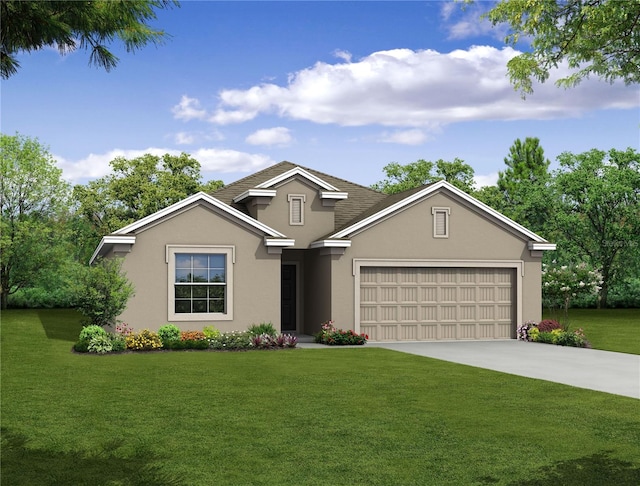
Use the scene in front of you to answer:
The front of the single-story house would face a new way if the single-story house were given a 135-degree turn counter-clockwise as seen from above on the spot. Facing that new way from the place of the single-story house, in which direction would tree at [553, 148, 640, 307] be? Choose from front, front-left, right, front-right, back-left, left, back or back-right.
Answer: front

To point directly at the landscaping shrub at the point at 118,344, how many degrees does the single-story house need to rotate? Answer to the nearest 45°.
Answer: approximately 45° to its right

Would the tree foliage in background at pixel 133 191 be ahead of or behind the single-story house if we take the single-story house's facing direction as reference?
behind

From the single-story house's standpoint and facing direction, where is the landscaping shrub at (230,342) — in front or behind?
in front

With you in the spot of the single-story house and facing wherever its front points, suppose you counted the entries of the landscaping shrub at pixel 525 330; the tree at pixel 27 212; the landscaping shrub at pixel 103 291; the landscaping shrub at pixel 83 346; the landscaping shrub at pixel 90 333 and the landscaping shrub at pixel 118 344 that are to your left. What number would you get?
1

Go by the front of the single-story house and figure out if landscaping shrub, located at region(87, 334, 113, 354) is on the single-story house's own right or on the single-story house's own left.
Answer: on the single-story house's own right

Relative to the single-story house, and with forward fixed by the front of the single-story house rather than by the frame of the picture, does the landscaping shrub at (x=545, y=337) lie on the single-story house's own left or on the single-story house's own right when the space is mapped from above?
on the single-story house's own left

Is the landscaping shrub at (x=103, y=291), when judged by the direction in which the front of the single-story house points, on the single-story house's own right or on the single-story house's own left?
on the single-story house's own right

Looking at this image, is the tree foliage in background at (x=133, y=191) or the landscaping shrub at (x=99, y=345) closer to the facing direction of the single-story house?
the landscaping shrub

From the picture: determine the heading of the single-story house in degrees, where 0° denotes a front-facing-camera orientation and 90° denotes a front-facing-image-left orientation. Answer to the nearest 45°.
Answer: approximately 0°

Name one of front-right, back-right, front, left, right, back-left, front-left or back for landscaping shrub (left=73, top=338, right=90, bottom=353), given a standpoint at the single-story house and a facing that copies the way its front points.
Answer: front-right

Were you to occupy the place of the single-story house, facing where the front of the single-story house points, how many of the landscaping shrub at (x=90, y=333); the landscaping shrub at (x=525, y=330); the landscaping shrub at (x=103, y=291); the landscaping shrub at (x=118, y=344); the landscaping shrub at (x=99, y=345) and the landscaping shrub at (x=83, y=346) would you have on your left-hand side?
1

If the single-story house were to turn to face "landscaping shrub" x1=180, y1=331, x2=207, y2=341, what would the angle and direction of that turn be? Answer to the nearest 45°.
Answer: approximately 45° to its right

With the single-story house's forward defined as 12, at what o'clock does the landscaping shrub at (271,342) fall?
The landscaping shrub is roughly at 1 o'clock from the single-story house.

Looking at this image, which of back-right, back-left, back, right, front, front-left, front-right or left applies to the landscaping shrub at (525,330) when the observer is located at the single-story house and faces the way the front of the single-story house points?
left

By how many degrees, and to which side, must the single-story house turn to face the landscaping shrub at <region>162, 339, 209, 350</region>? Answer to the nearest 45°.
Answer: approximately 45° to its right
